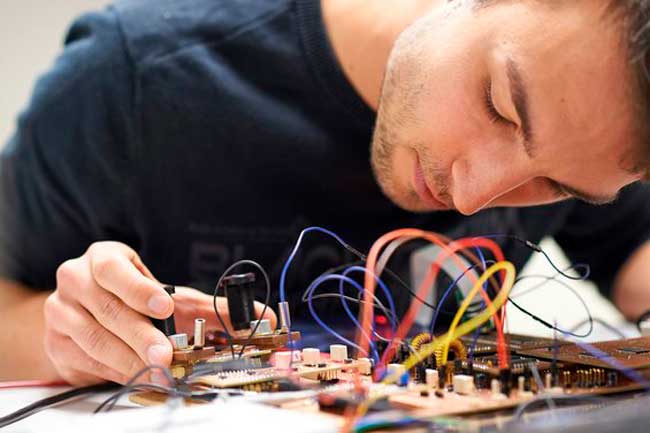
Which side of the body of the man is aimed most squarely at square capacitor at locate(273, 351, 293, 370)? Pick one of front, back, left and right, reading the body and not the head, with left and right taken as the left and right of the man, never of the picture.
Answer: front

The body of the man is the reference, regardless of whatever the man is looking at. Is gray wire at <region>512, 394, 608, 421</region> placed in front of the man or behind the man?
in front

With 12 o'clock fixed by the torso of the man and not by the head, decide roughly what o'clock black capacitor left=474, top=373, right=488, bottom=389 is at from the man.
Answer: The black capacitor is roughly at 11 o'clock from the man.

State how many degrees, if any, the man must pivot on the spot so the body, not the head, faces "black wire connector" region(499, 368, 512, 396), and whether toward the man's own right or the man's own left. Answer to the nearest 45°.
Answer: approximately 45° to the man's own left

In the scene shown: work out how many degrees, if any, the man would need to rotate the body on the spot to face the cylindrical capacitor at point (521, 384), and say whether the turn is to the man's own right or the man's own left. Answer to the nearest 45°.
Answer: approximately 45° to the man's own left

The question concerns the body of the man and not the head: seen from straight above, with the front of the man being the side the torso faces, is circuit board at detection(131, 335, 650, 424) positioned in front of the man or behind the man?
in front

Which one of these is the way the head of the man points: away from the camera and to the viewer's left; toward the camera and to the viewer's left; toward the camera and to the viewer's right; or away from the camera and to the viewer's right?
toward the camera and to the viewer's left

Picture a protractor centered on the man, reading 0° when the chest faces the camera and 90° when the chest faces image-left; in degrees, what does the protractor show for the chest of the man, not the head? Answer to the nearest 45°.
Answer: approximately 0°

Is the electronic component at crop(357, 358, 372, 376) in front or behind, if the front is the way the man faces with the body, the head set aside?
in front
